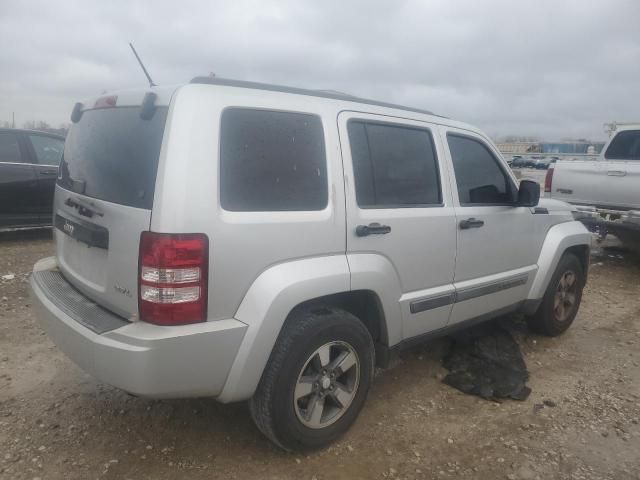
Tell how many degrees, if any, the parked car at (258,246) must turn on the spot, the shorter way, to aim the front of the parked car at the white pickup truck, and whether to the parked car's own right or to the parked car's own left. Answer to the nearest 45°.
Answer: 0° — it already faces it

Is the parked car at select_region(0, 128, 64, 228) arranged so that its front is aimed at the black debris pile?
no

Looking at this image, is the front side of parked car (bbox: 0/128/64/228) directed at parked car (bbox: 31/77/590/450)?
no

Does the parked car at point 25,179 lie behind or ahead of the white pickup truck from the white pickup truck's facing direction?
behind

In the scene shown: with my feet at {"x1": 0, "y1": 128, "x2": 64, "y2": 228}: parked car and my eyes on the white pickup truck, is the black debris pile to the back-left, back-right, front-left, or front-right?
front-right

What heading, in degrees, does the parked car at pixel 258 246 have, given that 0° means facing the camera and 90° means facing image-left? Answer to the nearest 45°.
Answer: approximately 225°

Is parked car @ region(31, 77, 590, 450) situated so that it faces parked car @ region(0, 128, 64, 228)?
no

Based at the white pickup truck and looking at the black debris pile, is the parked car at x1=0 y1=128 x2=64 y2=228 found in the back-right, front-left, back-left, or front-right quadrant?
front-right
